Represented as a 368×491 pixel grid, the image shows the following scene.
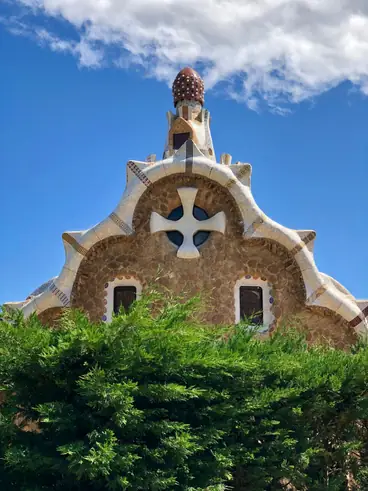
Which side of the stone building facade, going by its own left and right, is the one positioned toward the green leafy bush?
front

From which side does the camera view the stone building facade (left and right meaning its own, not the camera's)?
front
